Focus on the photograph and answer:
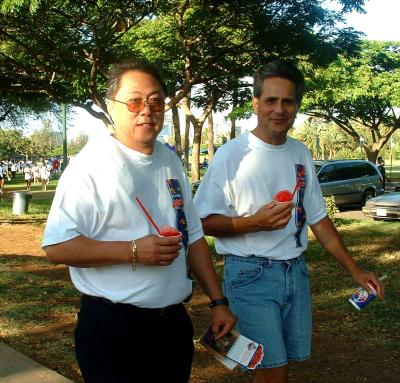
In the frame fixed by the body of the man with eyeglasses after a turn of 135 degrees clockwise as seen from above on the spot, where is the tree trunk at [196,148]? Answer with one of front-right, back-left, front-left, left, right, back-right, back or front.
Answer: right

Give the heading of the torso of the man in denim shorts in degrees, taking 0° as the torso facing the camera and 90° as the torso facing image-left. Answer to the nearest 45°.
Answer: approximately 315°

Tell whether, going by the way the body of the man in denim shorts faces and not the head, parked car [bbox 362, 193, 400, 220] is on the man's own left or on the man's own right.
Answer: on the man's own left

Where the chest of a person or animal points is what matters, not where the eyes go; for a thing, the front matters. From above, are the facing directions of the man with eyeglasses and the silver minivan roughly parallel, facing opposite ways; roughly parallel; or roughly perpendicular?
roughly perpendicular

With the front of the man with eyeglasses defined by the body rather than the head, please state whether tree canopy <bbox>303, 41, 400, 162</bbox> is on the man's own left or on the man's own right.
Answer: on the man's own left

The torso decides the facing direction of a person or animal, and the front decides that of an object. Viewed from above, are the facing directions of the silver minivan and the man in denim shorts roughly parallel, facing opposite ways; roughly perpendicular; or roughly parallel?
roughly perpendicular

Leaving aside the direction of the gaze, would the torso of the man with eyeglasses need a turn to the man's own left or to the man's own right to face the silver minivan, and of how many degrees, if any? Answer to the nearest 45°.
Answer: approximately 90° to the man's own left

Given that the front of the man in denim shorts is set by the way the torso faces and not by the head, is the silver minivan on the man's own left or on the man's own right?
on the man's own left
